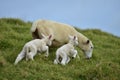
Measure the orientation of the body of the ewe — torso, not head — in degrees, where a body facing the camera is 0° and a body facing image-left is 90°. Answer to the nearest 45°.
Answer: approximately 270°

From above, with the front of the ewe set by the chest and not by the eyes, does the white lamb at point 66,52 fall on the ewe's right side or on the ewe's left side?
on the ewe's right side
